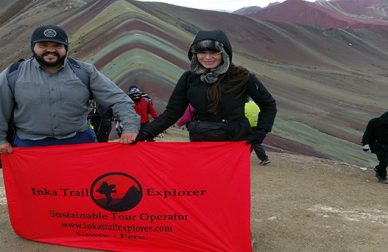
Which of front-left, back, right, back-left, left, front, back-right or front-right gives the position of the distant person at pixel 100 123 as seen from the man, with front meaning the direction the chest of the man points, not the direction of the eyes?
back

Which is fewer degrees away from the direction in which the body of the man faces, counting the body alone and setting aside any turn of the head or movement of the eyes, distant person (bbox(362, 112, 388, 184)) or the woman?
the woman

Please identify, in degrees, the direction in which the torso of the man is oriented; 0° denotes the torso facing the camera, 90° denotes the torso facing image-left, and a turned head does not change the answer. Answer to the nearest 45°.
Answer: approximately 0°

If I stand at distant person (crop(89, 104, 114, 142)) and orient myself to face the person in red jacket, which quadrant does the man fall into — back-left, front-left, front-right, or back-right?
back-right

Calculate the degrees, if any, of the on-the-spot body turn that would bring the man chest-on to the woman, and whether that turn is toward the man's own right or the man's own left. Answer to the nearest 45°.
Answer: approximately 90° to the man's own left

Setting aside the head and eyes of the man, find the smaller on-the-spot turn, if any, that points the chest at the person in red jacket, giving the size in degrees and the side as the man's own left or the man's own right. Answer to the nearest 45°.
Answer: approximately 180°

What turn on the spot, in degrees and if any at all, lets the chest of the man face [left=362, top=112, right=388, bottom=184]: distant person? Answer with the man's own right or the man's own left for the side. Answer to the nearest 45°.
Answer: approximately 135° to the man's own left

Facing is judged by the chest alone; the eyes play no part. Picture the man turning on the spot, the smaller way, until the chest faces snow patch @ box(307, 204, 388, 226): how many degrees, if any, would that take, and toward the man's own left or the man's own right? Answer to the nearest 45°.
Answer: approximately 90° to the man's own left
